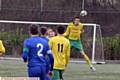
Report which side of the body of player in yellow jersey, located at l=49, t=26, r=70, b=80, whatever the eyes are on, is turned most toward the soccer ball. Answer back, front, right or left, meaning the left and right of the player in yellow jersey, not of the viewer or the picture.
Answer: front

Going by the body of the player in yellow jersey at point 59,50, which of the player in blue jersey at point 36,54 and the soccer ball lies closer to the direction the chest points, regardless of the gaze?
the soccer ball

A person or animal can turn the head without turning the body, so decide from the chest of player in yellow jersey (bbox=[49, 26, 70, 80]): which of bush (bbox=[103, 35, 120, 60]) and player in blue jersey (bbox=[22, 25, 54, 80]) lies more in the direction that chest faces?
the bush

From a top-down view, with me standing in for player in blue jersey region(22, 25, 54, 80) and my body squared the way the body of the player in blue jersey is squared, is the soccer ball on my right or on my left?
on my right

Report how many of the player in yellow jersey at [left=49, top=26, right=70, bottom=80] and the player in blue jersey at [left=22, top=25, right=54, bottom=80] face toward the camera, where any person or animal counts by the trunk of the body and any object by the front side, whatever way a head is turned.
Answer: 0

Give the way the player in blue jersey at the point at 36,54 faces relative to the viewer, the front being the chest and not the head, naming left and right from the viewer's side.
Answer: facing away from the viewer and to the left of the viewer

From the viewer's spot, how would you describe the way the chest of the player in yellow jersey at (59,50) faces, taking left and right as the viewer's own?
facing away from the viewer
